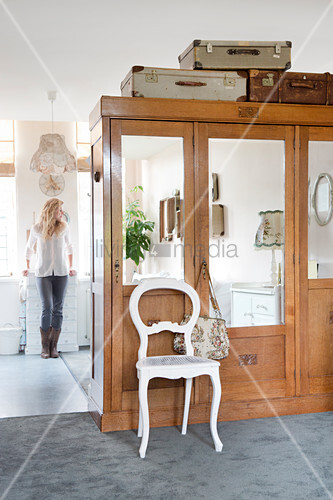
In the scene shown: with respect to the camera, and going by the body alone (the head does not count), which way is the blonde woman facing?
toward the camera

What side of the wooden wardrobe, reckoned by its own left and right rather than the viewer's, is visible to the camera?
front

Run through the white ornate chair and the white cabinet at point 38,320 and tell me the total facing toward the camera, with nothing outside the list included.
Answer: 2

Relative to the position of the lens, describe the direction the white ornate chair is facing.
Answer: facing the viewer

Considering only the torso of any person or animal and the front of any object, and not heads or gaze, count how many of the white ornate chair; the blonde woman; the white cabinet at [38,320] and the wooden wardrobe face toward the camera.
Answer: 4

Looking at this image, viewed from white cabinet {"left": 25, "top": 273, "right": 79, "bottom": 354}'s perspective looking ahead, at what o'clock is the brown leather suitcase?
The brown leather suitcase is roughly at 11 o'clock from the white cabinet.

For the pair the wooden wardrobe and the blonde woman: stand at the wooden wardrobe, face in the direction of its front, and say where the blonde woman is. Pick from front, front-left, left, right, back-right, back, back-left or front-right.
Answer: back-right

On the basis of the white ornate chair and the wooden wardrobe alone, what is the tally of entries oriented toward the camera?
2
